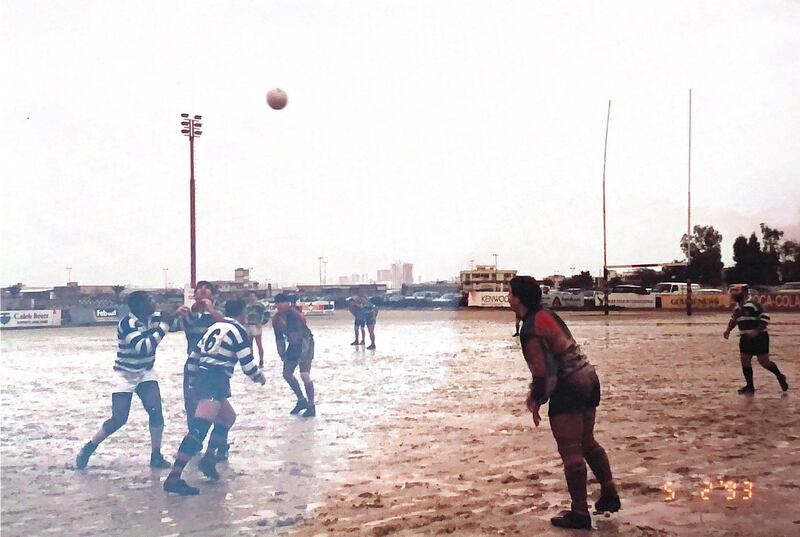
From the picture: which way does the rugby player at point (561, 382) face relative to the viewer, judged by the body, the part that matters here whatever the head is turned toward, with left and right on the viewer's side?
facing to the left of the viewer

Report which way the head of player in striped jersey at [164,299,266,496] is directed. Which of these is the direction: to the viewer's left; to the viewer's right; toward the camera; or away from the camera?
away from the camera

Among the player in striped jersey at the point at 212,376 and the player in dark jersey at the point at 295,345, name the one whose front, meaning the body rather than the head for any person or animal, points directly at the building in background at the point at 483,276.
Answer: the player in striped jersey

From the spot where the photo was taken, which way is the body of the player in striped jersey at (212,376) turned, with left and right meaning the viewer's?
facing away from the viewer and to the right of the viewer

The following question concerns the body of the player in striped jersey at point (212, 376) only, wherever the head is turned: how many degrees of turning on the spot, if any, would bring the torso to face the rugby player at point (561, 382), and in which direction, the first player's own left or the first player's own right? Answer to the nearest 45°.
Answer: approximately 90° to the first player's own right

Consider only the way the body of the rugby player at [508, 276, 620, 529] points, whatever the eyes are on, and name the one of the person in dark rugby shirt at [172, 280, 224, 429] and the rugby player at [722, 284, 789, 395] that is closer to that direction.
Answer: the person in dark rugby shirt

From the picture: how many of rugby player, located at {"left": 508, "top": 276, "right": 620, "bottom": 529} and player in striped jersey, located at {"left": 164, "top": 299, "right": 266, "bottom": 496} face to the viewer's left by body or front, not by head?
1

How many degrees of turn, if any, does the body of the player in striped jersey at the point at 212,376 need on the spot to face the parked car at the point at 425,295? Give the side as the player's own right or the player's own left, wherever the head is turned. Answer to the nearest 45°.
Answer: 0° — they already face it

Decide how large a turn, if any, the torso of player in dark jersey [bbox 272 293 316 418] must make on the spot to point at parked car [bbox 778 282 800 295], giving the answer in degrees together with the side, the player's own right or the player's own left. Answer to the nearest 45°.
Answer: approximately 135° to the player's own left
